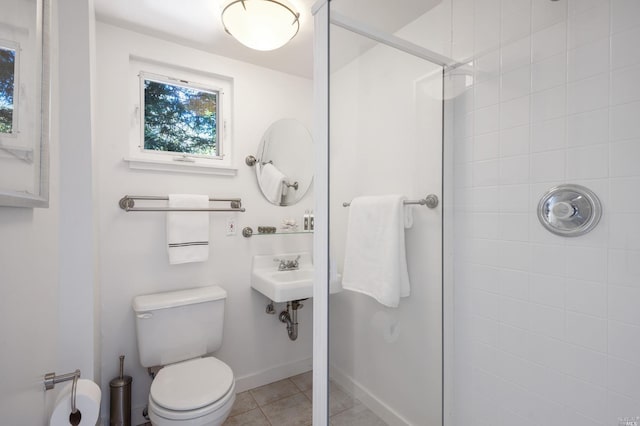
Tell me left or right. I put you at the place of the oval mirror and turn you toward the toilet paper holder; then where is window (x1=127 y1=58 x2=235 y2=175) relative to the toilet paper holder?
right

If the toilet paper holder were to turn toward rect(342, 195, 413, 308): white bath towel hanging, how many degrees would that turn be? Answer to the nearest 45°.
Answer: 0° — it already faces it

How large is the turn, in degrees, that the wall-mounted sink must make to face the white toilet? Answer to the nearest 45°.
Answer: approximately 90° to its right

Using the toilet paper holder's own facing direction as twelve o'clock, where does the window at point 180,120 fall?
The window is roughly at 10 o'clock from the toilet paper holder.

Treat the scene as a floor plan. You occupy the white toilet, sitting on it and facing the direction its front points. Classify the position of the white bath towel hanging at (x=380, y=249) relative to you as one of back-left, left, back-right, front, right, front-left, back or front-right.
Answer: front-left

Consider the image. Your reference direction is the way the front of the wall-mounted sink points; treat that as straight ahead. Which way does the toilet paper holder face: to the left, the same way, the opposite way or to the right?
to the left

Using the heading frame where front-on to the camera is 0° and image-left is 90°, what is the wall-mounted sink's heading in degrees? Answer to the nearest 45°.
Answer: approximately 315°

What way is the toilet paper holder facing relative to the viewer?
to the viewer's right

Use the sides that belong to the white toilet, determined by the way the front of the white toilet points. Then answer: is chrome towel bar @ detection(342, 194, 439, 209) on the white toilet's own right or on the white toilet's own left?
on the white toilet's own left

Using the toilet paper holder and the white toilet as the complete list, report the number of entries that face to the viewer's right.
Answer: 1

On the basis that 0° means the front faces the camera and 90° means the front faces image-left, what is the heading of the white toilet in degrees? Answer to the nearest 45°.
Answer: approximately 0°

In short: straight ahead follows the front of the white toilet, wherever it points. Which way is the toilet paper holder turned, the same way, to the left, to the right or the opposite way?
to the left
